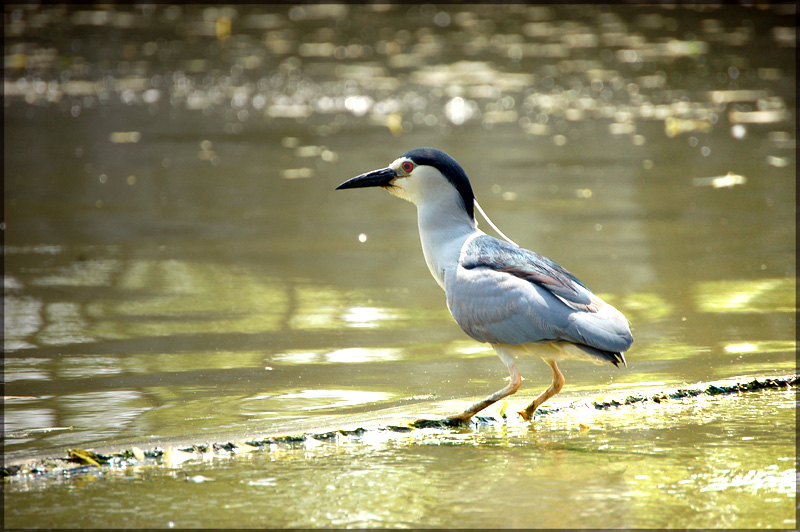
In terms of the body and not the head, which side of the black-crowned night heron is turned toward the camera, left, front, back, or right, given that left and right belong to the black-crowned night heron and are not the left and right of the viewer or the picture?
left
